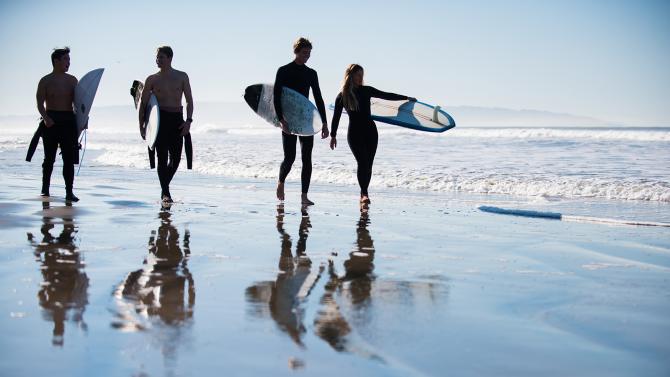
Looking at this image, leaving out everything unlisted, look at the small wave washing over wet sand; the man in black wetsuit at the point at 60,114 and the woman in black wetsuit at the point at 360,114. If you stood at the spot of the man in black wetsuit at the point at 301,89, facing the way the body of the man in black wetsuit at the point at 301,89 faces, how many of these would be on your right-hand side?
1

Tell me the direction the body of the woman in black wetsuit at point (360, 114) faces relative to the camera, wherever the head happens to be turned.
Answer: toward the camera

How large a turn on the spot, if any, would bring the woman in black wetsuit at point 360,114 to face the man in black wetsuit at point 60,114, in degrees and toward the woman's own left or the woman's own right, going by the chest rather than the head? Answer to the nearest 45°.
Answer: approximately 90° to the woman's own right

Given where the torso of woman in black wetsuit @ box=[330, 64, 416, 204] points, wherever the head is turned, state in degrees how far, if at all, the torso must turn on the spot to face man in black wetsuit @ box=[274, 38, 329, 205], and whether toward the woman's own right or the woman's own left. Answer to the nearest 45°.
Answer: approximately 90° to the woman's own right

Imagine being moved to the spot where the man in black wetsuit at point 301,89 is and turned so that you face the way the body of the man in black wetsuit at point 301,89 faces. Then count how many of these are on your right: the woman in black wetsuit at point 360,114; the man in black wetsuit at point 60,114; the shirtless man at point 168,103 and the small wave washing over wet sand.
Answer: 2

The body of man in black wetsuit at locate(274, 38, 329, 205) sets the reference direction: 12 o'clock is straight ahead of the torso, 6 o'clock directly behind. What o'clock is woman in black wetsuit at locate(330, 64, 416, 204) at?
The woman in black wetsuit is roughly at 9 o'clock from the man in black wetsuit.

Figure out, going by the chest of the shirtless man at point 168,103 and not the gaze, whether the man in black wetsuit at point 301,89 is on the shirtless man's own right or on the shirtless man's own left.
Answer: on the shirtless man's own left

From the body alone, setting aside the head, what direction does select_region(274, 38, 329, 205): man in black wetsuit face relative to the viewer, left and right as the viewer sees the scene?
facing the viewer

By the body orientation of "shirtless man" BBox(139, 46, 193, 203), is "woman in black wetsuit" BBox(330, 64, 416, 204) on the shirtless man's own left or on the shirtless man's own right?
on the shirtless man's own left

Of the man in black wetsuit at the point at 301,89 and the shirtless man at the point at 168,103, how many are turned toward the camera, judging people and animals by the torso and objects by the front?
2

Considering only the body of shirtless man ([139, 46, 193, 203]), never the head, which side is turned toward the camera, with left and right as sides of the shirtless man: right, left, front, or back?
front

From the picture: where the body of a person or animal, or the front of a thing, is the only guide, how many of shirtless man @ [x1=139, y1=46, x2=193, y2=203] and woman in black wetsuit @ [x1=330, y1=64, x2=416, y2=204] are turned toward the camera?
2

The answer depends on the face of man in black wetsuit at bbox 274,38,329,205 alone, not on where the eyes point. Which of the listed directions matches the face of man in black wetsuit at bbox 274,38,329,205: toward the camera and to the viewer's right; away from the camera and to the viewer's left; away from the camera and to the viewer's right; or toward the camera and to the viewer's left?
toward the camera and to the viewer's right

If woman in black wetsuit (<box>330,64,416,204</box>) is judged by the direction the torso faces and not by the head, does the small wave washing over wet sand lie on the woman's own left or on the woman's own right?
on the woman's own left
